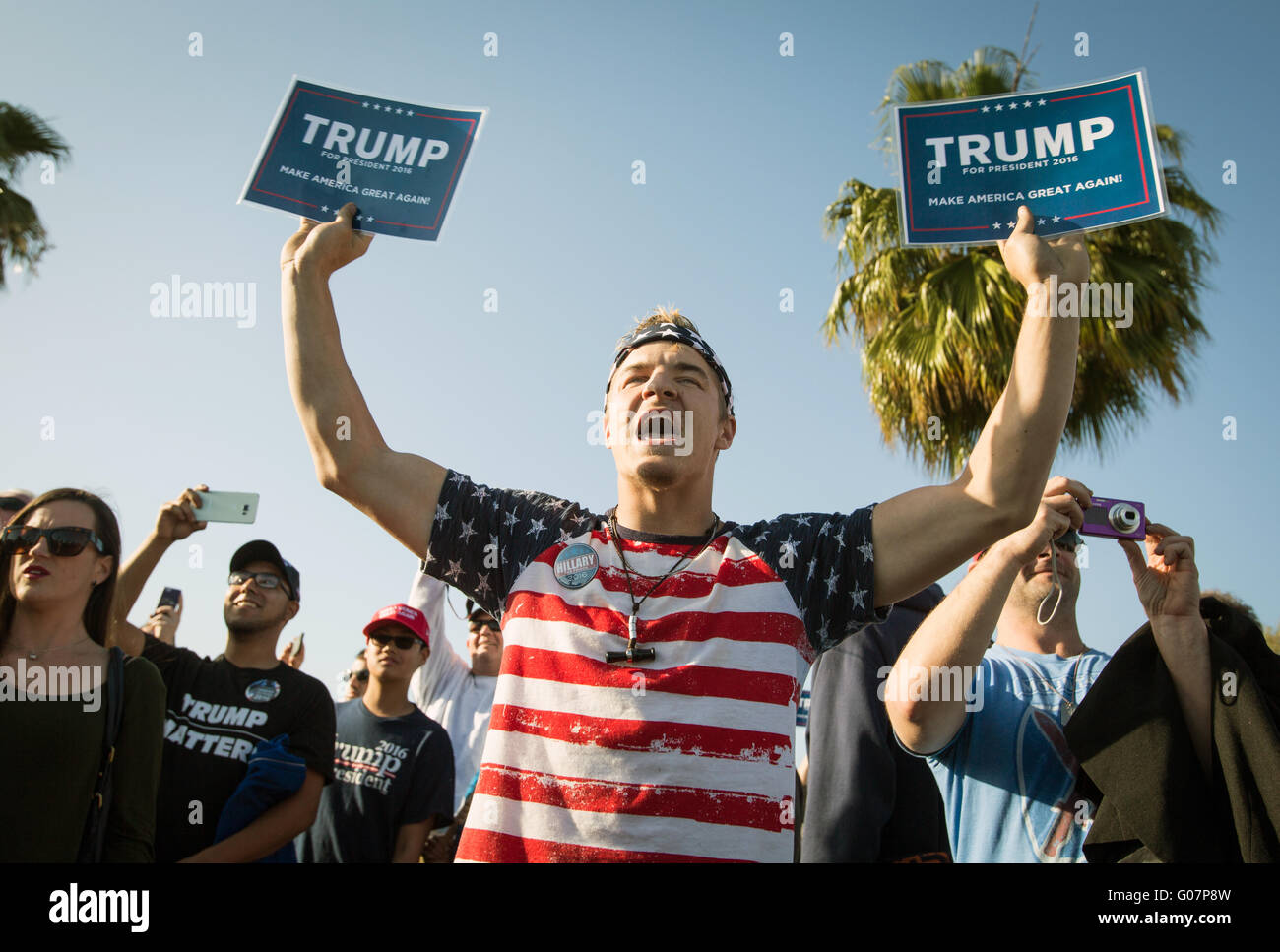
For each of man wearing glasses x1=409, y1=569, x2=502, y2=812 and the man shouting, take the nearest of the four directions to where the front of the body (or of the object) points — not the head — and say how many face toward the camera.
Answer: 2

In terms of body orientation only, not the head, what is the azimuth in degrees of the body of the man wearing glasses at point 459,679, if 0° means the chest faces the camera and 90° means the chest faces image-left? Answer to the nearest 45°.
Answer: approximately 0°

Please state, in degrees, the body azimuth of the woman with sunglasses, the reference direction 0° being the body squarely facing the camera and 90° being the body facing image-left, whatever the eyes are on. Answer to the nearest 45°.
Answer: approximately 45°

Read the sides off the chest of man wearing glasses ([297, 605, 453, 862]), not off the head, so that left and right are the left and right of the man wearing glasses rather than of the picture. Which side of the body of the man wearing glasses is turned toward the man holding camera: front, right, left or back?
left

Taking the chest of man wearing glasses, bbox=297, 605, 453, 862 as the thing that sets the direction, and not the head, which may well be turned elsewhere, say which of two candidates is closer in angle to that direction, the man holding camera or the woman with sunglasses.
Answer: the woman with sunglasses

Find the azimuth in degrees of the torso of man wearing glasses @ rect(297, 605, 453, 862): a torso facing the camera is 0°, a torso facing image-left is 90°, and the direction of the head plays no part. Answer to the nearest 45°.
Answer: approximately 45°

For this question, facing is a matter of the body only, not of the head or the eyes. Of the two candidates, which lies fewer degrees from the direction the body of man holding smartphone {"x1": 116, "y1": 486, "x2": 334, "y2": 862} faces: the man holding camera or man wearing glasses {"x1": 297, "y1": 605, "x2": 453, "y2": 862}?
the man holding camera
